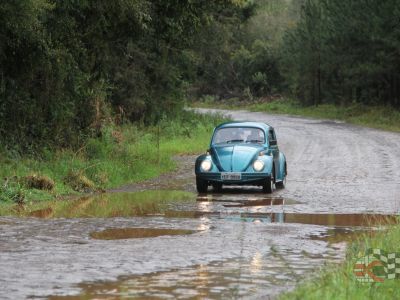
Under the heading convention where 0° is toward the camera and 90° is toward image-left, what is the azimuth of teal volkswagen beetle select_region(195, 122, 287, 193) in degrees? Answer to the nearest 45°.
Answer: approximately 0°
